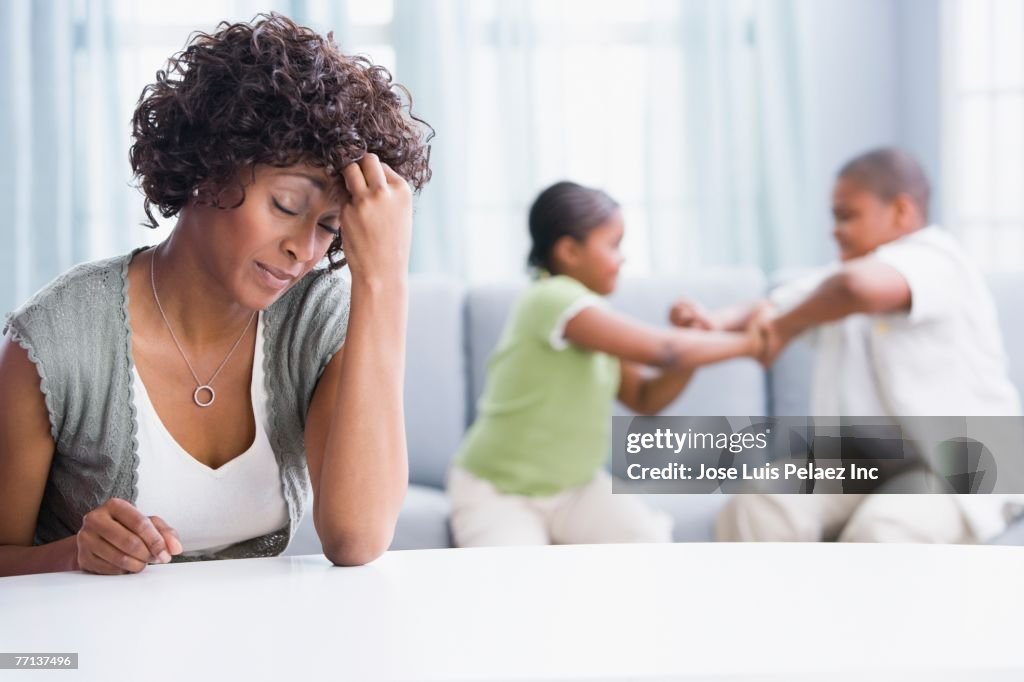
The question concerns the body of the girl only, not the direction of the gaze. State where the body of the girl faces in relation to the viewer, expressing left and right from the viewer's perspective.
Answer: facing to the right of the viewer

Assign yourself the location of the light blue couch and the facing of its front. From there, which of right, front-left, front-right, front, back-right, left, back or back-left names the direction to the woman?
front

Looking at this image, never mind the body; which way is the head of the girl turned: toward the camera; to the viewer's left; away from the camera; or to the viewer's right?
to the viewer's right

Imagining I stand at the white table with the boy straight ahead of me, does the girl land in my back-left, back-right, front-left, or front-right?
front-left

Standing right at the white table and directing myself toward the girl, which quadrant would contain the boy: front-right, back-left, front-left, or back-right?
front-right

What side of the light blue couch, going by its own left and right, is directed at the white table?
front

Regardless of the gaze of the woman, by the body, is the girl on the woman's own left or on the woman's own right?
on the woman's own left

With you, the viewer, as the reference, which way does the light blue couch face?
facing the viewer
